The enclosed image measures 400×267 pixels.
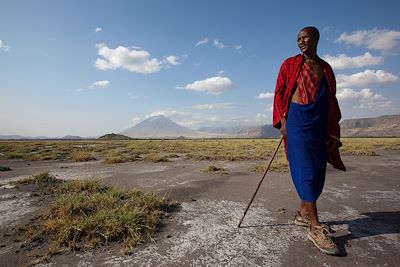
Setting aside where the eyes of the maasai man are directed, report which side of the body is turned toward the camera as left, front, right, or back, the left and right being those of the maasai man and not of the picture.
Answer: front

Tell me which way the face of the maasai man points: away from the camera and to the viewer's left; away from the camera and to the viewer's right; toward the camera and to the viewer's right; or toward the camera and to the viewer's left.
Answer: toward the camera and to the viewer's left

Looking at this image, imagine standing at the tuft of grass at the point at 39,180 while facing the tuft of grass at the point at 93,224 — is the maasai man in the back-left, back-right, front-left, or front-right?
front-left

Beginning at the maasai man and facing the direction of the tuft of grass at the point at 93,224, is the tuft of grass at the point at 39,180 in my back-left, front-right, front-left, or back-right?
front-right

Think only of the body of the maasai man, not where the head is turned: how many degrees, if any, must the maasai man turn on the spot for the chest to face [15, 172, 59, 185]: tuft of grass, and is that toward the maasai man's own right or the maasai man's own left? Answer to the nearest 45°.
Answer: approximately 90° to the maasai man's own right
